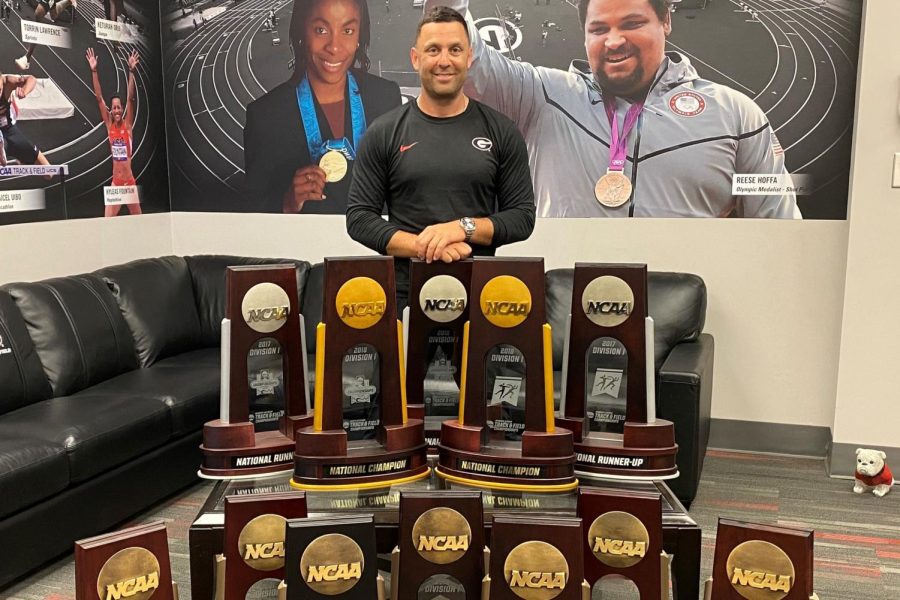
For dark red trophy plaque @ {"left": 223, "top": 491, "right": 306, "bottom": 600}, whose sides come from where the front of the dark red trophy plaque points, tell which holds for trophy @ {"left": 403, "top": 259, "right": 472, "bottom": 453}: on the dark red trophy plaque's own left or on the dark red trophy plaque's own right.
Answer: on the dark red trophy plaque's own left

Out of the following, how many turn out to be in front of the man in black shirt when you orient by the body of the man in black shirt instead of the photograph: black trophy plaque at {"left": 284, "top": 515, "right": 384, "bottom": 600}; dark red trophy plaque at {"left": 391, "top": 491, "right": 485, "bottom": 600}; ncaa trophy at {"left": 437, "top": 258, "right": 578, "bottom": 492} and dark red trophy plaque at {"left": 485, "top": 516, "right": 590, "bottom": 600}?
4

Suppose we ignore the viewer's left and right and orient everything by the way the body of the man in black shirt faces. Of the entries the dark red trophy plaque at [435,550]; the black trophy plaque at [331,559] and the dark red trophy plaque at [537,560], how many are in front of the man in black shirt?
3

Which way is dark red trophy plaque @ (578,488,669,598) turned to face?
toward the camera

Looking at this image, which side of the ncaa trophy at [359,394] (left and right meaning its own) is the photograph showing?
front

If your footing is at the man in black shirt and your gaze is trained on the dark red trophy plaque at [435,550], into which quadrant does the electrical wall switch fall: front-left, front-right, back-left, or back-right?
back-left

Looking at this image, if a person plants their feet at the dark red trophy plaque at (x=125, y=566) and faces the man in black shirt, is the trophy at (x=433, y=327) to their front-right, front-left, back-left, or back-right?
front-right

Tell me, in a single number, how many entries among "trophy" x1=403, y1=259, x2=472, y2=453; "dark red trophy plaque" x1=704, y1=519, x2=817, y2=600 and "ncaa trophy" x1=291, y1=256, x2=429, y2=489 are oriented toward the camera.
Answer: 3

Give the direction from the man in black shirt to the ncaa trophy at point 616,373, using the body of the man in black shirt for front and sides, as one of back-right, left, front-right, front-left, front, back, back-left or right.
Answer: front-left
